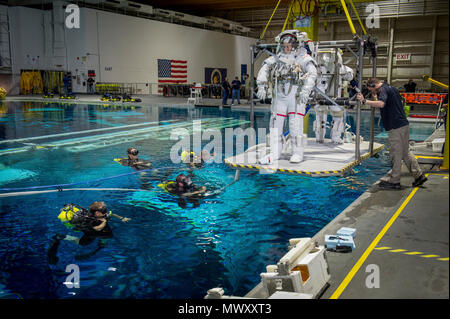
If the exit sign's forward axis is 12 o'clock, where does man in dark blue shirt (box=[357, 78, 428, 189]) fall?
The man in dark blue shirt is roughly at 12 o'clock from the exit sign.

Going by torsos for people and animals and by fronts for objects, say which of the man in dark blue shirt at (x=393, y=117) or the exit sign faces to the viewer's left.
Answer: the man in dark blue shirt

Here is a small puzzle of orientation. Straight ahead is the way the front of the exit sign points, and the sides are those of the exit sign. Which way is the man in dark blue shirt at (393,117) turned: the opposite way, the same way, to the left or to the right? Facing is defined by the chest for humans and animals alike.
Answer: to the right

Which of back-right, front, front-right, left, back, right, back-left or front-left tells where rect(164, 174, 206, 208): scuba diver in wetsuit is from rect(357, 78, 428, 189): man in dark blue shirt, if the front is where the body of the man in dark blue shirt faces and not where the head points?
front

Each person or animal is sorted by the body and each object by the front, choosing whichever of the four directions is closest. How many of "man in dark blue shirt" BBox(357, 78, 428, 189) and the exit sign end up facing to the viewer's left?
1

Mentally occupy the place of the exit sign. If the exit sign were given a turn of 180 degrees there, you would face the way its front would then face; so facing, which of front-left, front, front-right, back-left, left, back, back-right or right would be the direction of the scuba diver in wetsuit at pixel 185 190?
back

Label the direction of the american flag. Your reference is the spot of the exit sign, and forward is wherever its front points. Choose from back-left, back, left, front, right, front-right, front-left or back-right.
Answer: right

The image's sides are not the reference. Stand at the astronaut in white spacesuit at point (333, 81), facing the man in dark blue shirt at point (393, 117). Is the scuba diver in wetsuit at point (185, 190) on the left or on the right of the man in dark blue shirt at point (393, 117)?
right

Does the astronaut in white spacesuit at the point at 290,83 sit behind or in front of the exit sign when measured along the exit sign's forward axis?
in front

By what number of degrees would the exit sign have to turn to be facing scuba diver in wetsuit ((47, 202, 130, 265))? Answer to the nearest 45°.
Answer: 0° — it already faces them

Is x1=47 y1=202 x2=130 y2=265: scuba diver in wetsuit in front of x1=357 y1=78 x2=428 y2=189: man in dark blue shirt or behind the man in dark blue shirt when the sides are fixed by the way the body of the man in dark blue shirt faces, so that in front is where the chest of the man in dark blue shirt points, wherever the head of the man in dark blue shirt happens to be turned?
in front

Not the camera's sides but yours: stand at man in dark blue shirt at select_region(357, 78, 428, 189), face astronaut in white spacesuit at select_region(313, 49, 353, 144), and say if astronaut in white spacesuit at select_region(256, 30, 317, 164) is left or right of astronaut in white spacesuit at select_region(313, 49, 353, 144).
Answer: left

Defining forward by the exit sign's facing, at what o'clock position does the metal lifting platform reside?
The metal lifting platform is roughly at 12 o'clock from the exit sign.

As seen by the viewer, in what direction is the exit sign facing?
toward the camera

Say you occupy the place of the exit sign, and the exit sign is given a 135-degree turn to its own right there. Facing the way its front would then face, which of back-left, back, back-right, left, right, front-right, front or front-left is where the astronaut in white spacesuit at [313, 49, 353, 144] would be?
back-left

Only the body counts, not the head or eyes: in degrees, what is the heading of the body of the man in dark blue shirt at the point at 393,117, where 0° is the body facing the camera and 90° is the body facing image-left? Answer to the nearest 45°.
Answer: approximately 90°
